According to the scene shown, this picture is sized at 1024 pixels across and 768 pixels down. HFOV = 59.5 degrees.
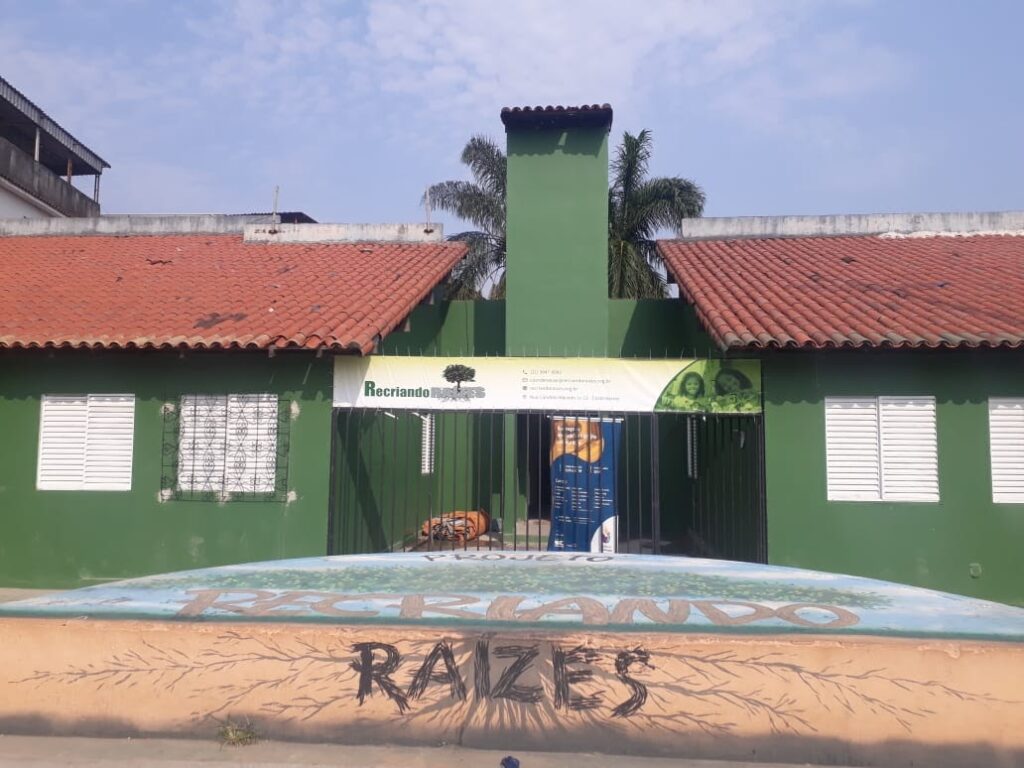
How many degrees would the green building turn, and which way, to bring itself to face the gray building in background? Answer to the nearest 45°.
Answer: approximately 135° to its right

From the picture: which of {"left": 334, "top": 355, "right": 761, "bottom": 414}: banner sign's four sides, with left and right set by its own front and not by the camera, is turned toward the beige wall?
front

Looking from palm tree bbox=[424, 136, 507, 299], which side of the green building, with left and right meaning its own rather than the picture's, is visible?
back

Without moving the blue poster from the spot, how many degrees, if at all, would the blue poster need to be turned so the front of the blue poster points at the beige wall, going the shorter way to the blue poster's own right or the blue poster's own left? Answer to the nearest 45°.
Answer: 0° — it already faces it

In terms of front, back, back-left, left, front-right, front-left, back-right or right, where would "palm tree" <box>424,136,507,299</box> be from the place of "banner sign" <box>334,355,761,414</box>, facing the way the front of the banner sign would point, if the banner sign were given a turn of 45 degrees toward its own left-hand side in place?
back-left

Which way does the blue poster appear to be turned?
toward the camera

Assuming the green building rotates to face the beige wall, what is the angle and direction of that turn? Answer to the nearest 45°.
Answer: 0° — it already faces it

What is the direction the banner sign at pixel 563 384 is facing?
toward the camera

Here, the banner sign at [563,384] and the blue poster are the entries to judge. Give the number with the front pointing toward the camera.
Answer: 2

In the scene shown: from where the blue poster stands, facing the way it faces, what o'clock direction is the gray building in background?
The gray building in background is roughly at 4 o'clock from the blue poster.

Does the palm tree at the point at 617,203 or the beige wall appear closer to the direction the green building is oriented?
the beige wall

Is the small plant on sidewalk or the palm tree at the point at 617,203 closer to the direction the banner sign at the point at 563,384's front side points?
the small plant on sidewalk
